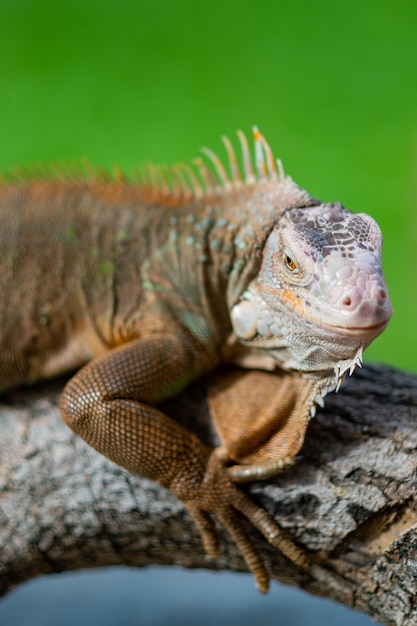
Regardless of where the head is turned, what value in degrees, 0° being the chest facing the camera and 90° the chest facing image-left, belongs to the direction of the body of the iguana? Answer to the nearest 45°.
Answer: approximately 315°
